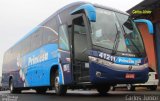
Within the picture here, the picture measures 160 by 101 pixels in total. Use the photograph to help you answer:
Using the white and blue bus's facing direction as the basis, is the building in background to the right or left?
on its left
